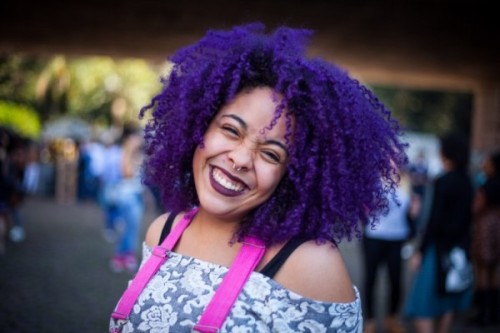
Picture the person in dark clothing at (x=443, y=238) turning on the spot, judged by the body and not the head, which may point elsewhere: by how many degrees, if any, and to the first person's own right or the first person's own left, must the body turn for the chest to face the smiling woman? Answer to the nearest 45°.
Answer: approximately 135° to the first person's own left

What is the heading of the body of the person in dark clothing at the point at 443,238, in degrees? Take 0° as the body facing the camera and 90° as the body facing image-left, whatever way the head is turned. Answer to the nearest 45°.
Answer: approximately 135°

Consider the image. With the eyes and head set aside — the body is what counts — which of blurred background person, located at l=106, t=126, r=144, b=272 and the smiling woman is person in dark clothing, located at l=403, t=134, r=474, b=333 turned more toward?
the blurred background person

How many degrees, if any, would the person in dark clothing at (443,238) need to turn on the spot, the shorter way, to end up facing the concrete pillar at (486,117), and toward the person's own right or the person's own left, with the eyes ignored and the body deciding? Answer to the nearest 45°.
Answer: approximately 45° to the person's own right

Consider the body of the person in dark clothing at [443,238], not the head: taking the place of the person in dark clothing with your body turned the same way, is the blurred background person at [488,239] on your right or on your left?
on your right

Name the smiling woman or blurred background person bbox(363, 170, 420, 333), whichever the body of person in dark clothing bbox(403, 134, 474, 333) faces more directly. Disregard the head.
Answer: the blurred background person
